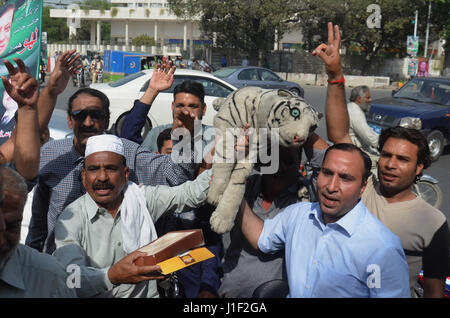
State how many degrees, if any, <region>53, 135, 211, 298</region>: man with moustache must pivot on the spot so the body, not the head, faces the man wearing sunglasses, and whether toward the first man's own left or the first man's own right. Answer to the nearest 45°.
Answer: approximately 180°

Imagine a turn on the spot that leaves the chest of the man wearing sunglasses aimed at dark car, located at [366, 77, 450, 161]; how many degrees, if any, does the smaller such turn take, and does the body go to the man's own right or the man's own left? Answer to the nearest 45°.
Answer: approximately 135° to the man's own left

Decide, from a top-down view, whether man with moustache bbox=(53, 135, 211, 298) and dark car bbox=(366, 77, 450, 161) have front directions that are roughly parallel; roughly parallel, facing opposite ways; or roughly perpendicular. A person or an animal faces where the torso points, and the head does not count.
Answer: roughly perpendicular

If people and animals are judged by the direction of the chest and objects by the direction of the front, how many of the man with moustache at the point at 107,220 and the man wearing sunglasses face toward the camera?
2

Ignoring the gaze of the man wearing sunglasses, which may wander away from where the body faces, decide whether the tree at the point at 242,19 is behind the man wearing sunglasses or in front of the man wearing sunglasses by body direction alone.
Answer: behind

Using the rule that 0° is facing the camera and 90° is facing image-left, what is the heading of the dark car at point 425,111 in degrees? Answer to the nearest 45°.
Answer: approximately 45°

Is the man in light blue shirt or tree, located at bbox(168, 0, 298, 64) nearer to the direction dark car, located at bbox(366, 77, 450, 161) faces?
the man in light blue shirt

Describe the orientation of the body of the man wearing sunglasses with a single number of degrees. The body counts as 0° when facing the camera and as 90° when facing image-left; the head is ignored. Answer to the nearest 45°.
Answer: approximately 0°

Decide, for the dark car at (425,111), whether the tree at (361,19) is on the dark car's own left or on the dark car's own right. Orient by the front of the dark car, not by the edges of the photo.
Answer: on the dark car's own right

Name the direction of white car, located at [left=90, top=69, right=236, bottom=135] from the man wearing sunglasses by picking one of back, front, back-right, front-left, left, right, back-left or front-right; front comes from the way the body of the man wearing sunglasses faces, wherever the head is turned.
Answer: back
